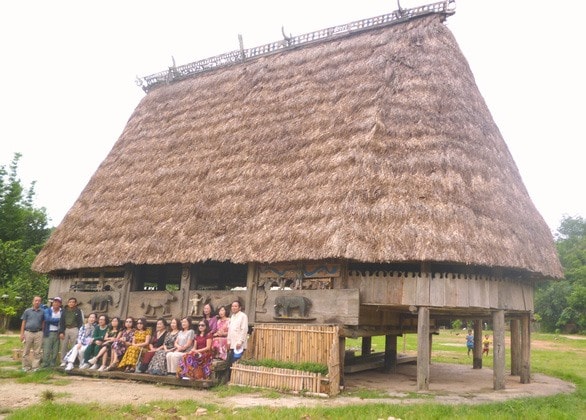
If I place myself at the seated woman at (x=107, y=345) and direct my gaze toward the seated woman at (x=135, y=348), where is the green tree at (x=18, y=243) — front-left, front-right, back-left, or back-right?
back-left

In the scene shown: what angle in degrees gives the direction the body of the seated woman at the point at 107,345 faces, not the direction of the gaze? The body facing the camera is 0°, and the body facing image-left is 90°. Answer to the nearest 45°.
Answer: approximately 45°

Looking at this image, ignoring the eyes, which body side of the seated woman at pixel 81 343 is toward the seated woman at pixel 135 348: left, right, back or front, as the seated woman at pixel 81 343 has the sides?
left

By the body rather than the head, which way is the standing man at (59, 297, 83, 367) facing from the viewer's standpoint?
toward the camera

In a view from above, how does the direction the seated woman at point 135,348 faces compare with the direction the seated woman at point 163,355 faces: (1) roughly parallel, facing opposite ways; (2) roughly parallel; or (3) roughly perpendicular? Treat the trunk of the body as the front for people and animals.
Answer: roughly parallel

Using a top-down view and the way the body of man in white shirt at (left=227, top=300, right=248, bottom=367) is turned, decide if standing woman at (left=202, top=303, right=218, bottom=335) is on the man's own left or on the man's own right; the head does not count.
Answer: on the man's own right

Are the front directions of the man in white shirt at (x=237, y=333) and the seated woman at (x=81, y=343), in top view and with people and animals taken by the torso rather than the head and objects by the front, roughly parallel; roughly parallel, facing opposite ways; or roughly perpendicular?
roughly parallel

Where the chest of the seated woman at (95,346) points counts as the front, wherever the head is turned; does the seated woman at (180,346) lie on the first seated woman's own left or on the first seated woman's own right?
on the first seated woman's own left

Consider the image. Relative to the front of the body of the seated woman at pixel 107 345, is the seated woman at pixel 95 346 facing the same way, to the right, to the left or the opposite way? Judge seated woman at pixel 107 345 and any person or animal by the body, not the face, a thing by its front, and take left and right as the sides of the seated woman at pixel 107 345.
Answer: the same way

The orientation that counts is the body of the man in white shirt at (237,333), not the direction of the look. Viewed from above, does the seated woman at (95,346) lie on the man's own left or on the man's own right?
on the man's own right

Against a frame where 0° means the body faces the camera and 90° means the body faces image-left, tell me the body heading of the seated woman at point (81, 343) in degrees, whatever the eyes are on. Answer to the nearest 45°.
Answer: approximately 45°

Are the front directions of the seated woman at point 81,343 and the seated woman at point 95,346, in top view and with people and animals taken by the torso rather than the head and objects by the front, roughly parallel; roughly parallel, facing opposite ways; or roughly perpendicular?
roughly parallel

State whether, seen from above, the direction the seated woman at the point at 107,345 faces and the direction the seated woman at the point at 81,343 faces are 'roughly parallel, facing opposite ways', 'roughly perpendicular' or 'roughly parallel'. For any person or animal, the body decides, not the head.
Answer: roughly parallel

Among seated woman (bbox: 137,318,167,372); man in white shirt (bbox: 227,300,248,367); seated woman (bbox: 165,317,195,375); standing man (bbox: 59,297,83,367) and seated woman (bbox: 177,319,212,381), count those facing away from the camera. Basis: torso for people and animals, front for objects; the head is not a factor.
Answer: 0

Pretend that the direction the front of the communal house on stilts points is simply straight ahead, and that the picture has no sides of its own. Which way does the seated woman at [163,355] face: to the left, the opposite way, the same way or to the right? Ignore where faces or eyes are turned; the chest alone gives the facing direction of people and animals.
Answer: the same way

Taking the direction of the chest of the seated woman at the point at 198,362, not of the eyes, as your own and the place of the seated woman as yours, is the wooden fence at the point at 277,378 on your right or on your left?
on your left

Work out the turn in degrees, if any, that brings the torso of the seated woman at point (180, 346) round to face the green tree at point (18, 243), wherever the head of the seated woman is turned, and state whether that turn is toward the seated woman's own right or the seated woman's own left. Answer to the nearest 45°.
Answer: approximately 90° to the seated woman's own right
